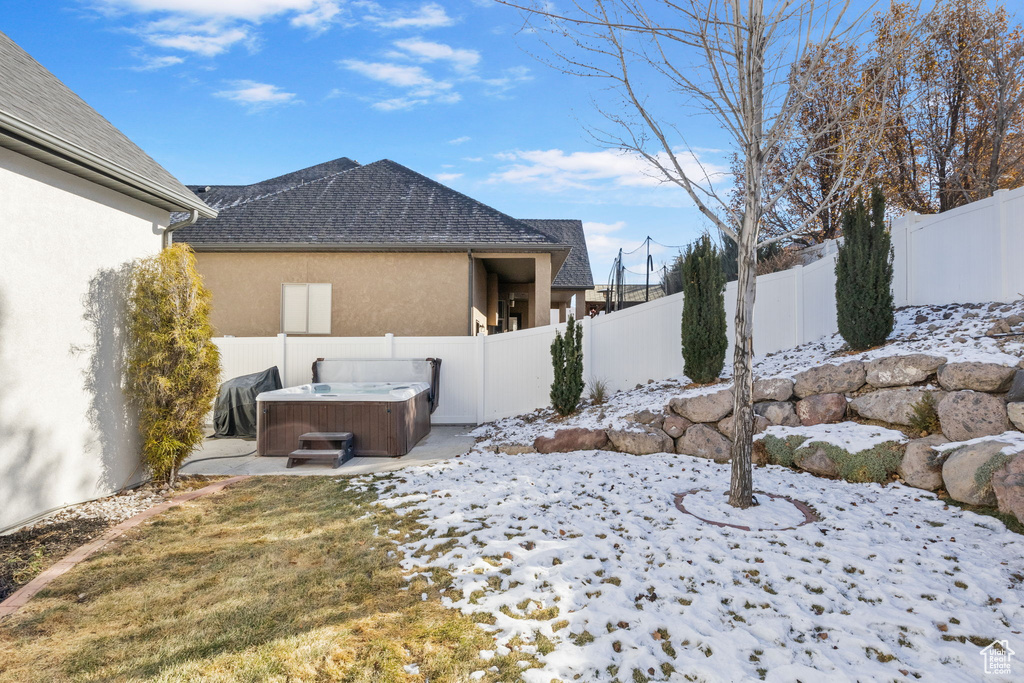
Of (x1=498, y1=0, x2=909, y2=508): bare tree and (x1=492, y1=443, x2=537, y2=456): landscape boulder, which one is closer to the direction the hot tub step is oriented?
the bare tree

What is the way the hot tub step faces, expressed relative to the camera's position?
facing the viewer

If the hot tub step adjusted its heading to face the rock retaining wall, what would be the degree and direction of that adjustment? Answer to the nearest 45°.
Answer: approximately 45° to its left

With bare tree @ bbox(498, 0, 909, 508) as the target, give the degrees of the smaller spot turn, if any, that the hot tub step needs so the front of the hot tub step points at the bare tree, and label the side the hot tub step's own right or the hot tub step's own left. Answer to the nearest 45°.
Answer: approximately 45° to the hot tub step's own left

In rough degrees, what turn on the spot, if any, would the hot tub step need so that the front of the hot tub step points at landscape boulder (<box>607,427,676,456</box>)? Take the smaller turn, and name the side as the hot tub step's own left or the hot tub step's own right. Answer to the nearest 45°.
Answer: approximately 90° to the hot tub step's own left

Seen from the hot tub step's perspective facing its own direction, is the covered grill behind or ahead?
behind

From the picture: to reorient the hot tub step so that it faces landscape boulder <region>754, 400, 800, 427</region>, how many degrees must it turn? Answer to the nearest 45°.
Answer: approximately 45° to its left

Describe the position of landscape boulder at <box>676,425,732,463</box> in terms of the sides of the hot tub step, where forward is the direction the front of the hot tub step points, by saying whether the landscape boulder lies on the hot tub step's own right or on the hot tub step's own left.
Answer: on the hot tub step's own left

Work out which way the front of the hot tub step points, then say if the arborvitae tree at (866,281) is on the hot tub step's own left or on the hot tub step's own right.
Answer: on the hot tub step's own left

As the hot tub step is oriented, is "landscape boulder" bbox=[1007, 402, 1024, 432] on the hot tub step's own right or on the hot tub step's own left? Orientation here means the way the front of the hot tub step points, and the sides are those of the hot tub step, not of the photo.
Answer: on the hot tub step's own left

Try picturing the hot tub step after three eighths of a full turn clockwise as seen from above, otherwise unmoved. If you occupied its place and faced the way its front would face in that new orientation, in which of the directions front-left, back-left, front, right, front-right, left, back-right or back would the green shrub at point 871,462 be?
back

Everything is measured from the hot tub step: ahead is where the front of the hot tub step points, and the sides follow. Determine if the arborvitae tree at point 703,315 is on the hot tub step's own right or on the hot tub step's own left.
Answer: on the hot tub step's own left

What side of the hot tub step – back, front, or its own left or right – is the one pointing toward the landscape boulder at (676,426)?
left

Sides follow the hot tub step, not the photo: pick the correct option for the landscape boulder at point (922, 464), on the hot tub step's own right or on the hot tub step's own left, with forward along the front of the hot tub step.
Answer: on the hot tub step's own left

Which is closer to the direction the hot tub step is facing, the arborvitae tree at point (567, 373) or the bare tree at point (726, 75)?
the bare tree

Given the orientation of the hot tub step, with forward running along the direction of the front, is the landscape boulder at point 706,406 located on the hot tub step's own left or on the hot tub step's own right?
on the hot tub step's own left
